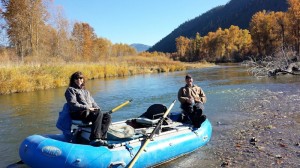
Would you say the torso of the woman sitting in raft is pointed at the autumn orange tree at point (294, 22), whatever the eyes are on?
no

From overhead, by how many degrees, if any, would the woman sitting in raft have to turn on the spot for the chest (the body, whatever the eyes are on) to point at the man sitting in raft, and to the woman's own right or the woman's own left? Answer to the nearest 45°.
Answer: approximately 90° to the woman's own left

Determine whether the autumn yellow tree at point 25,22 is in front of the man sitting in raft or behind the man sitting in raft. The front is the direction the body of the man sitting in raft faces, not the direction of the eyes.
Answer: behind

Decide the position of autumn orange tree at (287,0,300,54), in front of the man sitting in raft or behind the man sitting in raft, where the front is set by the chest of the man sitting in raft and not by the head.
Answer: behind

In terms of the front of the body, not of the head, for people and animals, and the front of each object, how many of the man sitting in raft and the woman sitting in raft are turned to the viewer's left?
0

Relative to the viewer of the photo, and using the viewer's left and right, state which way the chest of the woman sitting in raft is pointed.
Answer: facing the viewer and to the right of the viewer

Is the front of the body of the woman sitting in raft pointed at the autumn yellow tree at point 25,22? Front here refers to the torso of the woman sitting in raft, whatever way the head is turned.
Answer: no

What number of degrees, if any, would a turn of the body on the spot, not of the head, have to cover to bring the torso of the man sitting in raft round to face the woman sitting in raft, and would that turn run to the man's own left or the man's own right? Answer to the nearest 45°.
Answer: approximately 45° to the man's own right

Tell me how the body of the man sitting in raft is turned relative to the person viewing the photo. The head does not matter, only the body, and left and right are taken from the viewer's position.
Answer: facing the viewer

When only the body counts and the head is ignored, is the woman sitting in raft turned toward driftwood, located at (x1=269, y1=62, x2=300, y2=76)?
no
